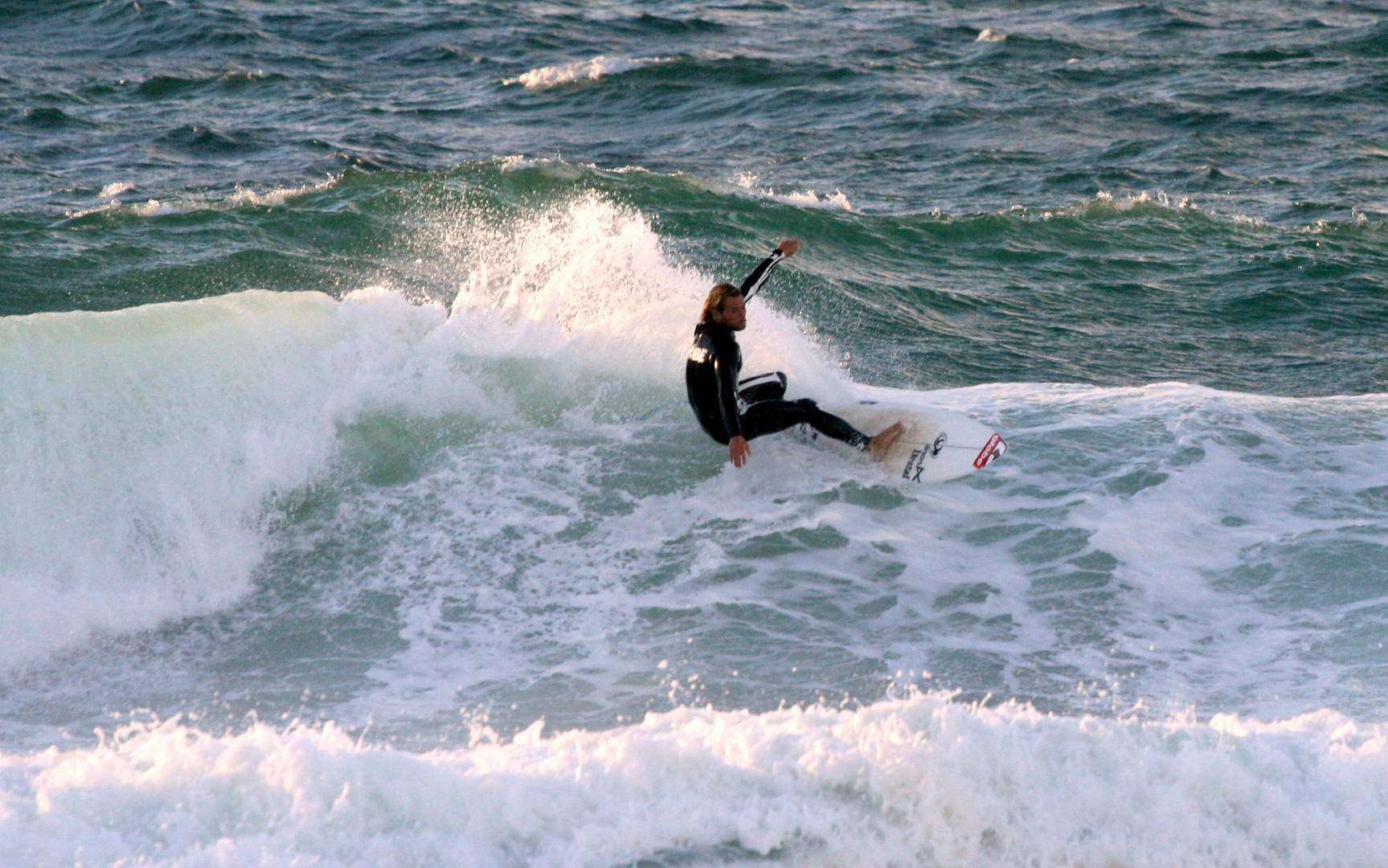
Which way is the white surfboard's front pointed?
to the viewer's right

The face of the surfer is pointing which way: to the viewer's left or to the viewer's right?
to the viewer's right

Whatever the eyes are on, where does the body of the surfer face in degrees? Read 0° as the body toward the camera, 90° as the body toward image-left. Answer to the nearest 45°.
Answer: approximately 270°
